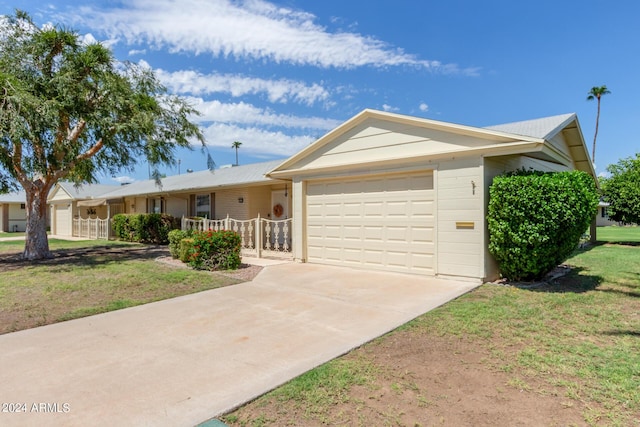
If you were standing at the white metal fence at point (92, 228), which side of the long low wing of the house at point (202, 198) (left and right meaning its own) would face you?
right

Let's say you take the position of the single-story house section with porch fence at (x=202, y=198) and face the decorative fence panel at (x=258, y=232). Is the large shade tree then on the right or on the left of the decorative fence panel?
right

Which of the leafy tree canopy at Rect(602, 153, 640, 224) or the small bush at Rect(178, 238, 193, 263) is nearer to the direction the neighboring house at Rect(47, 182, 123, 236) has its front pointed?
the small bush

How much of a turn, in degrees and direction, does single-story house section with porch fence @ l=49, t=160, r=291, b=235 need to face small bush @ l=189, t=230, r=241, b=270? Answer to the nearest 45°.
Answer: approximately 45° to its left

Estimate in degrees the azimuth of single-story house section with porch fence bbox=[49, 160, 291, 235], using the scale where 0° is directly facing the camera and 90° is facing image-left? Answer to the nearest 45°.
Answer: approximately 45°

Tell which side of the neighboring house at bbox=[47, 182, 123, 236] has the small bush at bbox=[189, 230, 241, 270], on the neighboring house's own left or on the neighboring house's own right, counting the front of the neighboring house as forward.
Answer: on the neighboring house's own left

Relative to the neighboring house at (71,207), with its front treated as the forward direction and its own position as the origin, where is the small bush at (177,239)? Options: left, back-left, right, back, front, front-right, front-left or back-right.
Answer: front-left

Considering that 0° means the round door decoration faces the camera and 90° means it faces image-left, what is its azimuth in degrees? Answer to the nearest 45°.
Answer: approximately 45°

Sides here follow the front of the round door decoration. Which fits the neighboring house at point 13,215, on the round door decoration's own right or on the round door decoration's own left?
on the round door decoration's own right

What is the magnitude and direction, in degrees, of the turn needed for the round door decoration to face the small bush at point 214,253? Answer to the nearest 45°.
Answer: approximately 45° to its left

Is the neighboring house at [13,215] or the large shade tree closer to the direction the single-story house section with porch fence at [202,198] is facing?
the large shade tree
